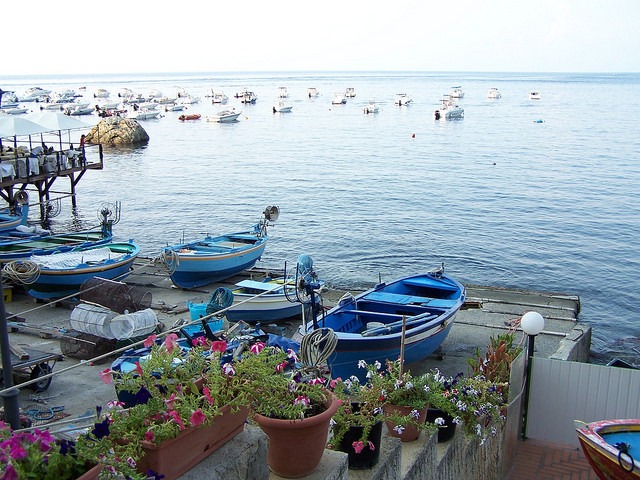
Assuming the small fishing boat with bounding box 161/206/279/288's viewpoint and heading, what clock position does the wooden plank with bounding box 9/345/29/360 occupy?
The wooden plank is roughly at 11 o'clock from the small fishing boat.

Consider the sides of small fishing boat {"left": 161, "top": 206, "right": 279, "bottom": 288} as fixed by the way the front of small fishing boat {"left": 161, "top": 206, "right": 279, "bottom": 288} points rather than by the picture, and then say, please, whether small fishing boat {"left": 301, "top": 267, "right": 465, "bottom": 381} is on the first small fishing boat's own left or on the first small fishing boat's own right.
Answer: on the first small fishing boat's own left

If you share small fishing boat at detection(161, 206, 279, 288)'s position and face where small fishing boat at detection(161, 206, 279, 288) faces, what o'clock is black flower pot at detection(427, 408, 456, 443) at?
The black flower pot is roughly at 10 o'clock from the small fishing boat.
